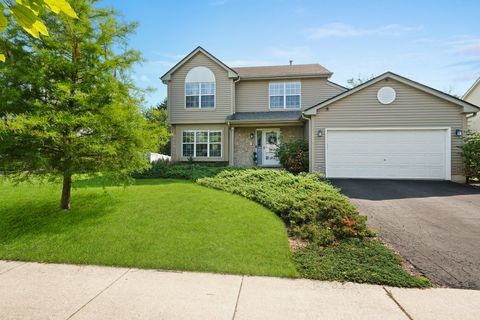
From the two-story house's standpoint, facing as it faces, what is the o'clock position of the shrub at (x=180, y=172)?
The shrub is roughly at 2 o'clock from the two-story house.

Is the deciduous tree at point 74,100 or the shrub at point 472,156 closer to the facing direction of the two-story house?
the deciduous tree

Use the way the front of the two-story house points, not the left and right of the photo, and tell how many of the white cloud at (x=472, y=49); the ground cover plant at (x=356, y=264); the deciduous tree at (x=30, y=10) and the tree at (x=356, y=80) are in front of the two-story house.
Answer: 2

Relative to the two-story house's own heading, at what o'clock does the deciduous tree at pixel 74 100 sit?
The deciduous tree is roughly at 1 o'clock from the two-story house.

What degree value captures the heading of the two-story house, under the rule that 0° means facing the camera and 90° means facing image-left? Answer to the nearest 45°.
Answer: approximately 0°

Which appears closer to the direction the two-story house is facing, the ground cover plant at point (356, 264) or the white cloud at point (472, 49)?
the ground cover plant

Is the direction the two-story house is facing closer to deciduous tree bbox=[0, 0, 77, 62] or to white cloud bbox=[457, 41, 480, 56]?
the deciduous tree

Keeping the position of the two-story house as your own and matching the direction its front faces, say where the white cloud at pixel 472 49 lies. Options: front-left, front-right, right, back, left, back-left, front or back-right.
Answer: back-left

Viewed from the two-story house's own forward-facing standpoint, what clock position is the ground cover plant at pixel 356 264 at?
The ground cover plant is roughly at 12 o'clock from the two-story house.

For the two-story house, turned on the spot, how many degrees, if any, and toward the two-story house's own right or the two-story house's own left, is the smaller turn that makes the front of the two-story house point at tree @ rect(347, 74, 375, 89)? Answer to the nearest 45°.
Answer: approximately 180°

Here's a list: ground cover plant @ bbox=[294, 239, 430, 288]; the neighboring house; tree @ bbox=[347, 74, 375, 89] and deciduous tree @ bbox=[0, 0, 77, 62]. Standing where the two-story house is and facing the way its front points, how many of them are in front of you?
2

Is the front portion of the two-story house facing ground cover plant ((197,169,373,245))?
yes

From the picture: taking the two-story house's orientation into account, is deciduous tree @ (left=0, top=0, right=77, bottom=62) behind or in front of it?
in front

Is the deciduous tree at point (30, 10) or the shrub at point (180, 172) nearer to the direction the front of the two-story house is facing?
the deciduous tree

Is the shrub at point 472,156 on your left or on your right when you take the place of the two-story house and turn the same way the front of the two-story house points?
on your left
